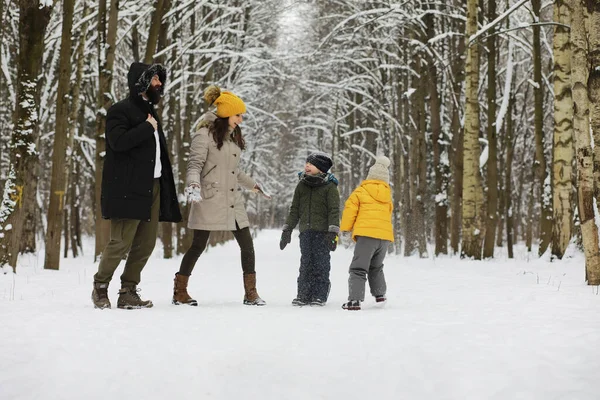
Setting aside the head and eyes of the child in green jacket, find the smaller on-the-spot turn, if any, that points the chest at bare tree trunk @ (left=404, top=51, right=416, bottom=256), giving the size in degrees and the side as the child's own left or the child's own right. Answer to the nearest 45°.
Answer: approximately 135° to the child's own right

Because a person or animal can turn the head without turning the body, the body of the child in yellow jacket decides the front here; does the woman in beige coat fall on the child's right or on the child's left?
on the child's left

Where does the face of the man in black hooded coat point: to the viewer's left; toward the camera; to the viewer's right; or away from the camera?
to the viewer's right

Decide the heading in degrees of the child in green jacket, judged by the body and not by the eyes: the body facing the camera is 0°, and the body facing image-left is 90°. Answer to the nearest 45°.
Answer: approximately 45°

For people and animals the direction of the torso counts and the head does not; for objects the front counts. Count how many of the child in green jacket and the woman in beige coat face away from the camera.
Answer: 0

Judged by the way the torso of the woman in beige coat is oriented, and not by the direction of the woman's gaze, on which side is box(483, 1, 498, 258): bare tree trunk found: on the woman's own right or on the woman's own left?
on the woman's own left

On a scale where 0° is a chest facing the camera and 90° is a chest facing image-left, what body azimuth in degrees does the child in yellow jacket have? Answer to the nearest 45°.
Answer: approximately 135°

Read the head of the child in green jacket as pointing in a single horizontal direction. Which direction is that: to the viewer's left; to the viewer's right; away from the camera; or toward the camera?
to the viewer's left

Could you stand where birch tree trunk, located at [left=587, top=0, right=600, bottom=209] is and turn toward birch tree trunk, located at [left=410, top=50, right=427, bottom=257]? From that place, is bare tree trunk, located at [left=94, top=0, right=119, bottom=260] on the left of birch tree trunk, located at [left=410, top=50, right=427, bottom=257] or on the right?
left

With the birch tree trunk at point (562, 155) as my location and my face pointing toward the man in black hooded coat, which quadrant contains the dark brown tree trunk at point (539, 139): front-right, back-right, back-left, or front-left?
back-right

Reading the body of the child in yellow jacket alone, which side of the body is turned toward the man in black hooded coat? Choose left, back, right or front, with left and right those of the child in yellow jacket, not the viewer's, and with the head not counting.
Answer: left

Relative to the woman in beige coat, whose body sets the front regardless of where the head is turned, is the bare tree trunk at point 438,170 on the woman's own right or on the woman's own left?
on the woman's own left

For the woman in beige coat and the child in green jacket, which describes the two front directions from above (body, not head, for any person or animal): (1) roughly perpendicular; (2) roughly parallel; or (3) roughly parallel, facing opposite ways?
roughly perpendicular

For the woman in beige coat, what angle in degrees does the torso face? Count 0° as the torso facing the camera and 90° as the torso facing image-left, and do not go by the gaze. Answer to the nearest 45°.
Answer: approximately 315°

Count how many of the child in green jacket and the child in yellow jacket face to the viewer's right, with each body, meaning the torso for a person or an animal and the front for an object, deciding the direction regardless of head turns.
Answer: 0

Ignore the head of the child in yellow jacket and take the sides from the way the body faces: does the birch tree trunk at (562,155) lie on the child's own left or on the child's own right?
on the child's own right

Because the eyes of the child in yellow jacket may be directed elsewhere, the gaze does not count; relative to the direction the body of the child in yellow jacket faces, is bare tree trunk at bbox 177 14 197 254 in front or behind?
in front
